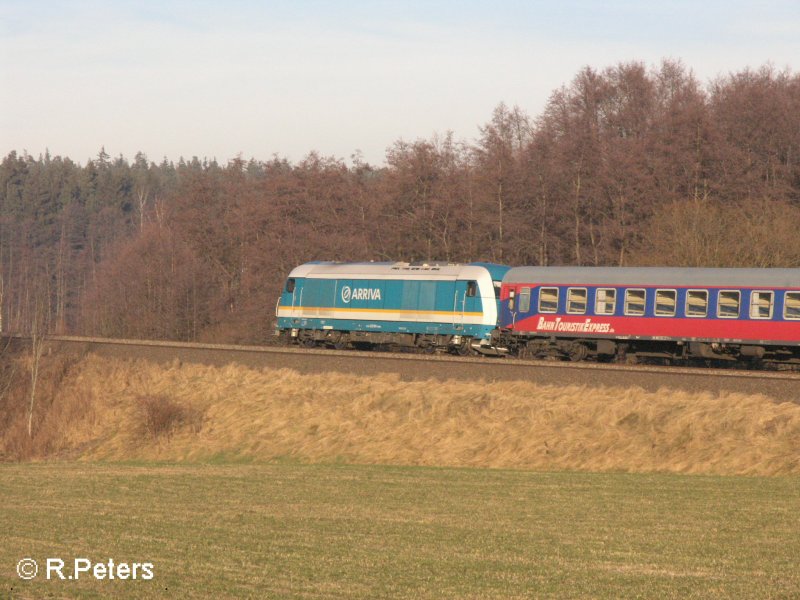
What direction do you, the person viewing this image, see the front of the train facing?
facing away from the viewer and to the left of the viewer
